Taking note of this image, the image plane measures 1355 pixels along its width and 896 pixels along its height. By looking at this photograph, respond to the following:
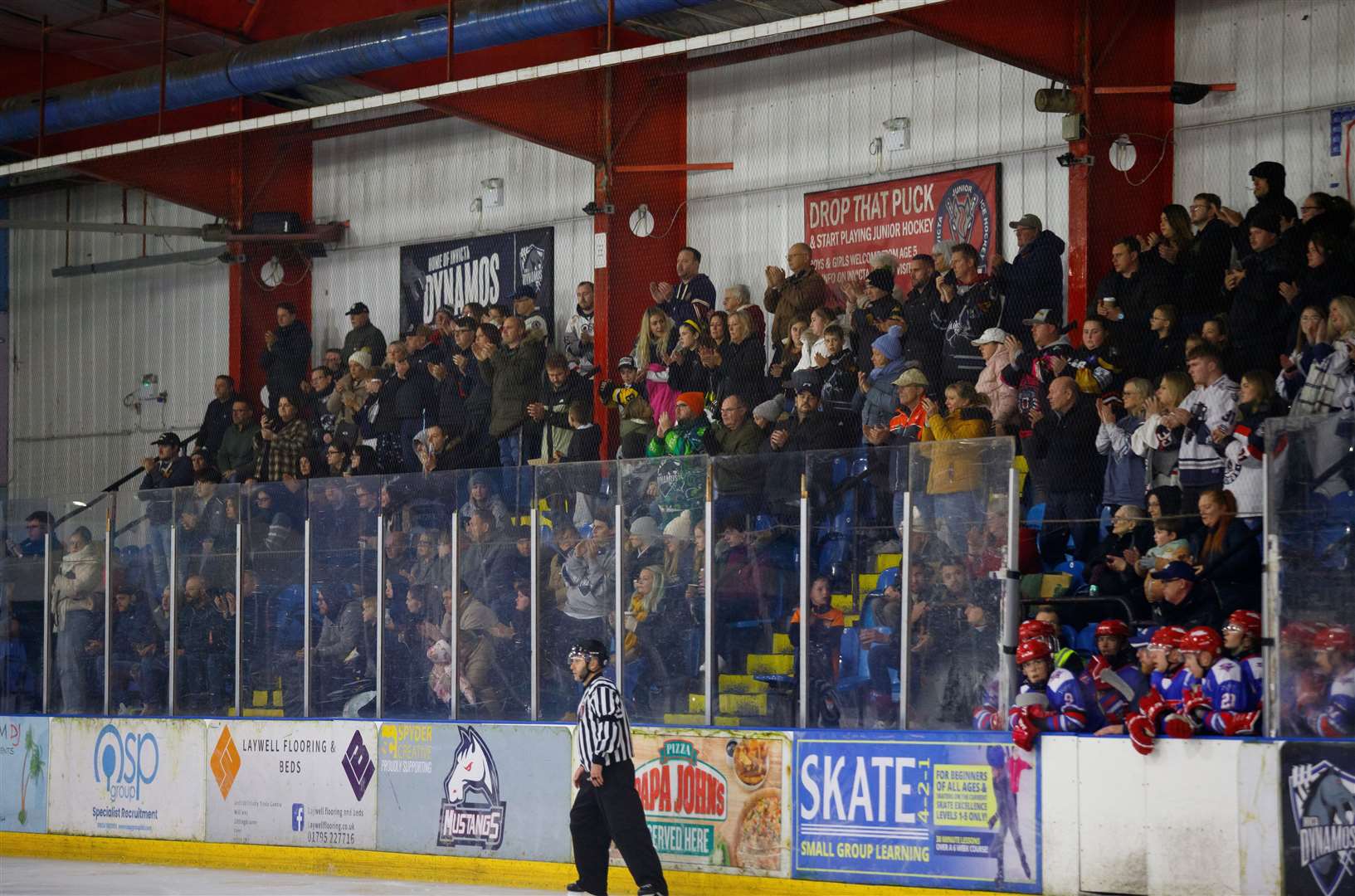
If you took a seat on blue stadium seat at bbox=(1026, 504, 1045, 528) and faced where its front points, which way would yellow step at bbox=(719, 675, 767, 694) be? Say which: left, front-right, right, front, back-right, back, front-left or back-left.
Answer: front-right

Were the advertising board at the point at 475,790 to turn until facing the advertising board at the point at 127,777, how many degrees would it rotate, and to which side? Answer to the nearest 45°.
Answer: approximately 90° to its right

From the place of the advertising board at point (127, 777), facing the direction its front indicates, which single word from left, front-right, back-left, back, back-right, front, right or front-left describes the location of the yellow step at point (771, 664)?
left

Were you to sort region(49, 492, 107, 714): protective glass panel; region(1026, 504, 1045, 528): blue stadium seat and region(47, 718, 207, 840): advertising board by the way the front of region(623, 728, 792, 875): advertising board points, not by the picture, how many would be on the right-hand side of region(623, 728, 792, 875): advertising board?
2

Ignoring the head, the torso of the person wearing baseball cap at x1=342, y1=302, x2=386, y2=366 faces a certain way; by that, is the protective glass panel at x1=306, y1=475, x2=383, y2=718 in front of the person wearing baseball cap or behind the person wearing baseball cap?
in front

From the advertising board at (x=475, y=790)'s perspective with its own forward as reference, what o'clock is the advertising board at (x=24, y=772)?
the advertising board at (x=24, y=772) is roughly at 3 o'clock from the advertising board at (x=475, y=790).

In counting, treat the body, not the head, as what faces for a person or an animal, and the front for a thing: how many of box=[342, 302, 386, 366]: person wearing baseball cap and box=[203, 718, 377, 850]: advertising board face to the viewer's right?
0

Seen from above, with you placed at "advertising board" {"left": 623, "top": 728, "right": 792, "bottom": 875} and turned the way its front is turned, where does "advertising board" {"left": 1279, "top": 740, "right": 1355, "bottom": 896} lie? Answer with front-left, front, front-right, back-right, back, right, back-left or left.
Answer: left
